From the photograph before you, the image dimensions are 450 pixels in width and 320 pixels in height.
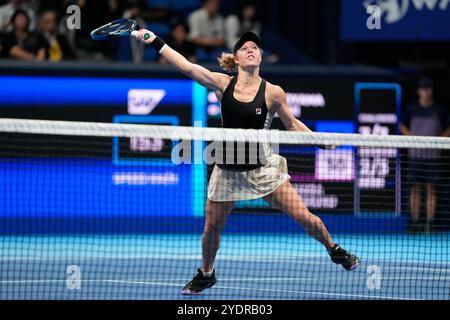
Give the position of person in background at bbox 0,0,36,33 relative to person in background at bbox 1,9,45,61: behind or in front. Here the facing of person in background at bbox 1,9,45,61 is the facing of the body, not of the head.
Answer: behind

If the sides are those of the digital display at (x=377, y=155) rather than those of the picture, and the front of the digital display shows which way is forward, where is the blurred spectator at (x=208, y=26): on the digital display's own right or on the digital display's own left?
on the digital display's own right

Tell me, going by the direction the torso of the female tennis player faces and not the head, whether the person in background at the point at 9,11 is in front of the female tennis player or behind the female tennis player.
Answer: behind

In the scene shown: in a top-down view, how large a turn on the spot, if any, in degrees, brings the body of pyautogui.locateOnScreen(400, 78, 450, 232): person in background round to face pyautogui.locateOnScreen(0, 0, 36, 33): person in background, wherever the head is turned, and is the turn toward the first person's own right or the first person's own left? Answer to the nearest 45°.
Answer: approximately 90° to the first person's own right

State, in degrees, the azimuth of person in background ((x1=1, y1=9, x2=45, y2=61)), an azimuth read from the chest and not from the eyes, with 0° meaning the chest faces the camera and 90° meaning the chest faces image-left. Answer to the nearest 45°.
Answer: approximately 0°

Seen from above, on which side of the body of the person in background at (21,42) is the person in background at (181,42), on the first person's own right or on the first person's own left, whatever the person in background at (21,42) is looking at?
on the first person's own left
